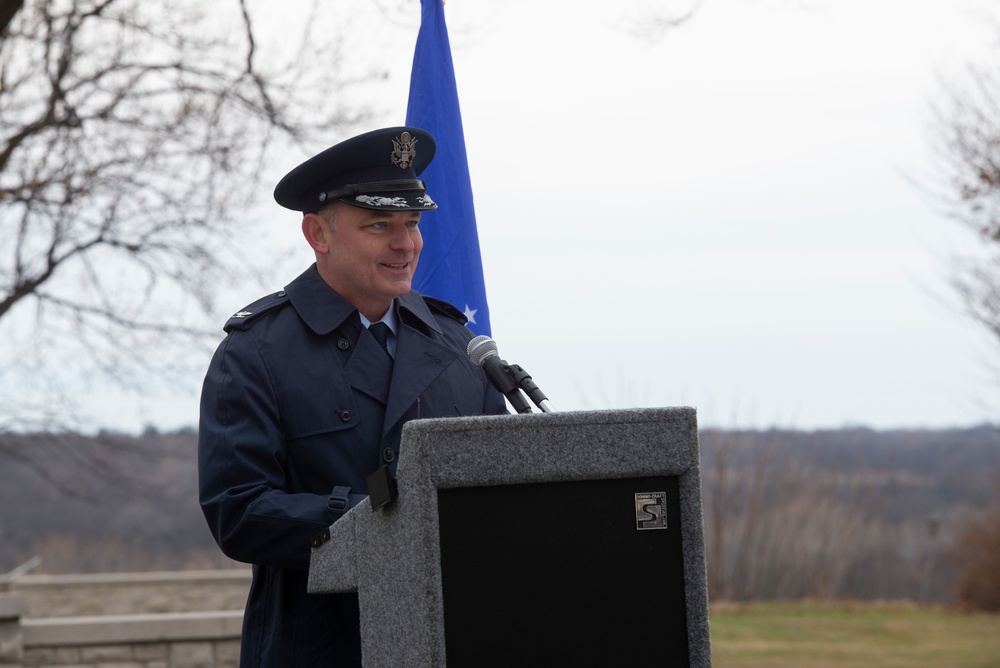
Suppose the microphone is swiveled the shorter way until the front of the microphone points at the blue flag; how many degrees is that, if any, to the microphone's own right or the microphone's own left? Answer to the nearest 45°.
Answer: approximately 90° to the microphone's own right

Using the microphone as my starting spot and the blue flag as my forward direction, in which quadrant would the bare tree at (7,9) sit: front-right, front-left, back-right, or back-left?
front-left

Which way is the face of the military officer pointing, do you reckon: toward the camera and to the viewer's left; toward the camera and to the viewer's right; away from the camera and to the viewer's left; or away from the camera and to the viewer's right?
toward the camera and to the viewer's right

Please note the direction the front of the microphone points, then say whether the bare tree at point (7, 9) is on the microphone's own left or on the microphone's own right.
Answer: on the microphone's own right

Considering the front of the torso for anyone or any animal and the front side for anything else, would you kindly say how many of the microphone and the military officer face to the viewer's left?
1

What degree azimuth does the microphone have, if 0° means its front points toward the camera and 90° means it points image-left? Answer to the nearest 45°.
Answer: approximately 90°

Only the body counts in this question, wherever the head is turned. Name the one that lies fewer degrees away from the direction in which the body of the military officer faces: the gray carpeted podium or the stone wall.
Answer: the gray carpeted podium

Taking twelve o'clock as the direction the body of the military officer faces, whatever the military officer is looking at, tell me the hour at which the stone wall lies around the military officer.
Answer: The stone wall is roughly at 7 o'clock from the military officer.

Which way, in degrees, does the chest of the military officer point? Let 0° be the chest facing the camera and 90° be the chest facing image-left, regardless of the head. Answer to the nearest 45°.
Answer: approximately 315°

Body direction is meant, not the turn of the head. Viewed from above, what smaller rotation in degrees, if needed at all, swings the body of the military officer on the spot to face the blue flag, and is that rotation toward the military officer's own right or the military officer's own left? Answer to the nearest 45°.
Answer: approximately 135° to the military officer's own left

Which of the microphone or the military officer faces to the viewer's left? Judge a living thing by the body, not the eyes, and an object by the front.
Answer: the microphone

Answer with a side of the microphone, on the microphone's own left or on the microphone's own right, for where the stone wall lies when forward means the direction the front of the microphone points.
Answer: on the microphone's own right
